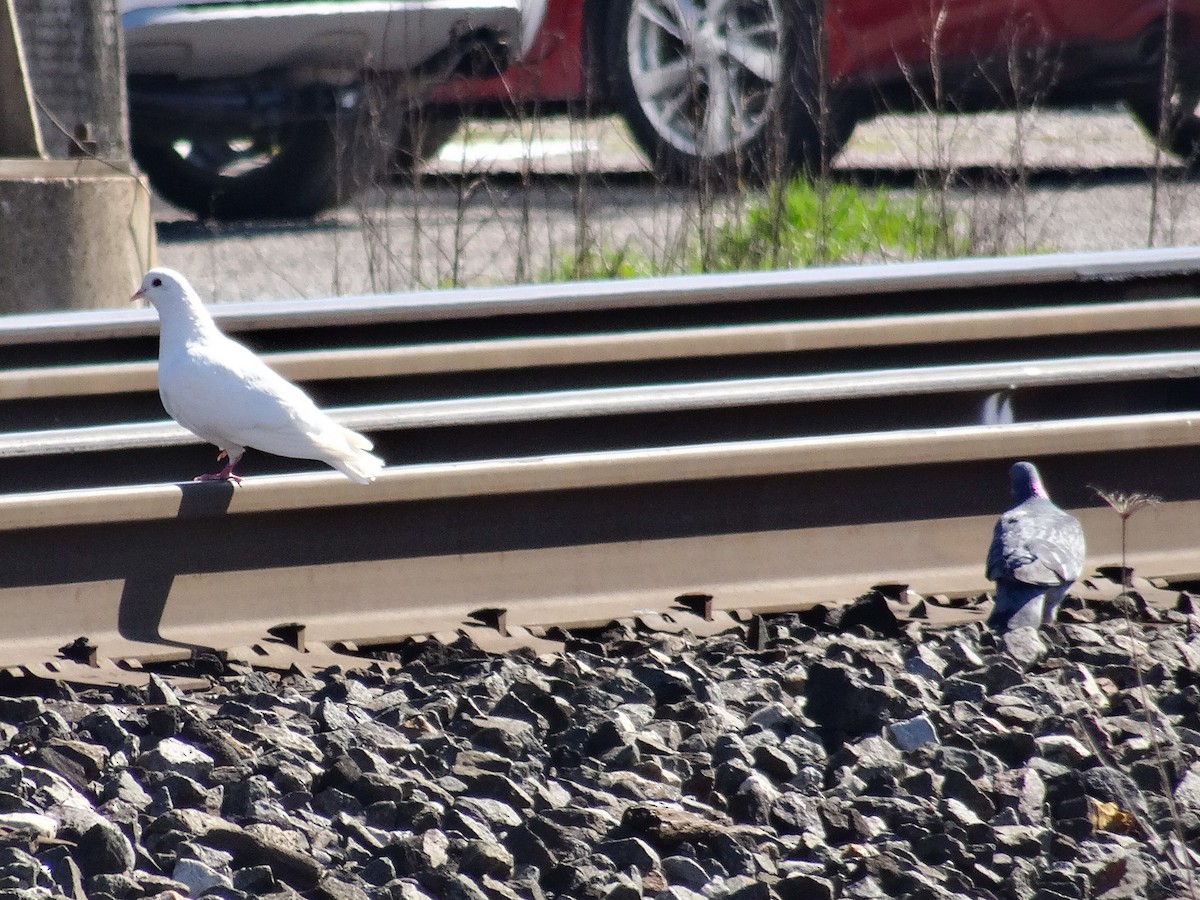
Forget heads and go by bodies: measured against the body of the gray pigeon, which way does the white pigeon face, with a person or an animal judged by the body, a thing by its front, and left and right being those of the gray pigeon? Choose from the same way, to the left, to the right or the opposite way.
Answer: to the left

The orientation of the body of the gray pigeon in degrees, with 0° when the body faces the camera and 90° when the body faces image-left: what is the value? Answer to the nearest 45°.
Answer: approximately 180°

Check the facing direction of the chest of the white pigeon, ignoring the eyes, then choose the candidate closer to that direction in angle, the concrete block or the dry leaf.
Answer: the concrete block

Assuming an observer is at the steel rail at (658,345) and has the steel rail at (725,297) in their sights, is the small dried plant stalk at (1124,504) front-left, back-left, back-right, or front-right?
back-right

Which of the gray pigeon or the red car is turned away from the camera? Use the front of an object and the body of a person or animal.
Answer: the gray pigeon

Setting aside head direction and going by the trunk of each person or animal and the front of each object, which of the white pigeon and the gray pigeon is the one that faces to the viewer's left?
the white pigeon

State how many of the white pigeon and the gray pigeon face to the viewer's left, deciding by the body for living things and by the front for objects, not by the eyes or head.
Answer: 1

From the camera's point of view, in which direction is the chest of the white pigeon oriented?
to the viewer's left
